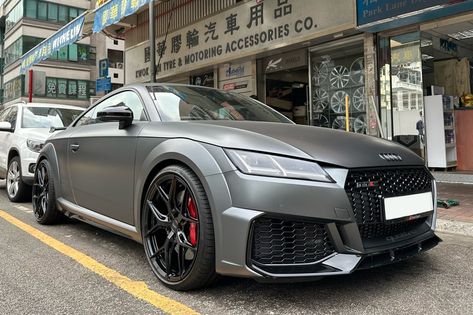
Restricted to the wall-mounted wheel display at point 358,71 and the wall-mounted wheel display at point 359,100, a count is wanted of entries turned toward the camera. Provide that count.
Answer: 2

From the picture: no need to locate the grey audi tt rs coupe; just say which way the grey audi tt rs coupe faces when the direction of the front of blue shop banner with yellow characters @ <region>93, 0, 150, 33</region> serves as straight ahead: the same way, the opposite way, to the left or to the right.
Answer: to the left

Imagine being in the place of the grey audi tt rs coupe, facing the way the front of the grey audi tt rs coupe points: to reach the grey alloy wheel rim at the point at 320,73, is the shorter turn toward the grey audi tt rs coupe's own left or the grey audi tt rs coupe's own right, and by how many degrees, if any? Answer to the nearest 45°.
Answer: approximately 135° to the grey audi tt rs coupe's own left

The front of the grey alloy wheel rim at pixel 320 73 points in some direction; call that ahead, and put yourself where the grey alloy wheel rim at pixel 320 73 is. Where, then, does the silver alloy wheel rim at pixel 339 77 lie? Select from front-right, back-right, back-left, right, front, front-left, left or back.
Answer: front-left

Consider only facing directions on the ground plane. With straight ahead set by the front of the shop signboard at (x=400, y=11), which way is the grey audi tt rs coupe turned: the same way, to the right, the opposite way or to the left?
to the left

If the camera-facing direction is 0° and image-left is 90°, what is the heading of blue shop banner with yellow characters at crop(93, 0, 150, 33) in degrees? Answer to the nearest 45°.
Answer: approximately 45°

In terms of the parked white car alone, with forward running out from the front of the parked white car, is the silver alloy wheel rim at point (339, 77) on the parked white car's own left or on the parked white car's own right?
on the parked white car's own left
